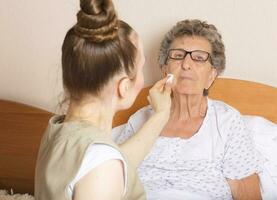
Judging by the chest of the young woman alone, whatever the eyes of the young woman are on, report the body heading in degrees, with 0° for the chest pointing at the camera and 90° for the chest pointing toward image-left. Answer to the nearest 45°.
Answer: approximately 225°

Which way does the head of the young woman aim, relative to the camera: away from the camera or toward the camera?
away from the camera
